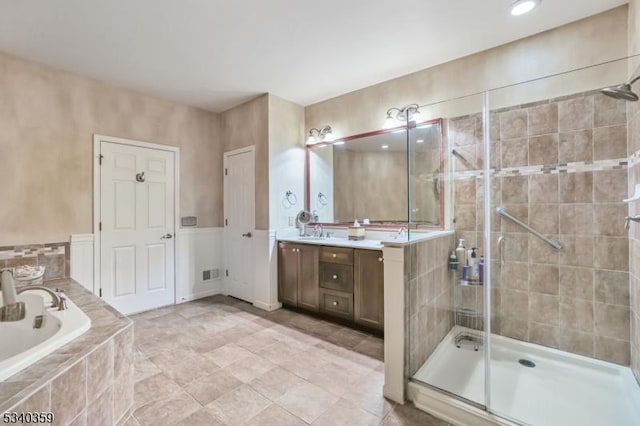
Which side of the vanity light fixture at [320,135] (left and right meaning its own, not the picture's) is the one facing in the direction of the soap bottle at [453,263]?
left

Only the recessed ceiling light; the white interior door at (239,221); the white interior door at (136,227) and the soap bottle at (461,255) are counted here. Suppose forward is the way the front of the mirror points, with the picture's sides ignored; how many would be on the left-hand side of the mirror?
2

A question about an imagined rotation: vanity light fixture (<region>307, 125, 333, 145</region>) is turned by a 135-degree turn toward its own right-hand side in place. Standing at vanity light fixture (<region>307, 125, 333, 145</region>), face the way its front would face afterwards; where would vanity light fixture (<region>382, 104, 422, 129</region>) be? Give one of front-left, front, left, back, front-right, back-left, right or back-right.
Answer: back-right

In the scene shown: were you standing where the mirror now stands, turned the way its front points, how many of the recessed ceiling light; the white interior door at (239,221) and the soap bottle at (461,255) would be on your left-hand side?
2

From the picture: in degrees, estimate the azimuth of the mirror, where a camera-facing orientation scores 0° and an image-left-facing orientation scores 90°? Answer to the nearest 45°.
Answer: approximately 45°

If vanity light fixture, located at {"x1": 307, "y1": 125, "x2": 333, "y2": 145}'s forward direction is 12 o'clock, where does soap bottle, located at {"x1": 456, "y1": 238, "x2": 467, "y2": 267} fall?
The soap bottle is roughly at 9 o'clock from the vanity light fixture.

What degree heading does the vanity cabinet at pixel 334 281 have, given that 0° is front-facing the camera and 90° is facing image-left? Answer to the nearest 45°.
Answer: approximately 45°

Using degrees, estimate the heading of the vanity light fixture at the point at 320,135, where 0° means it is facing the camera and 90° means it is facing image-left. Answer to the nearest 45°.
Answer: approximately 45°
